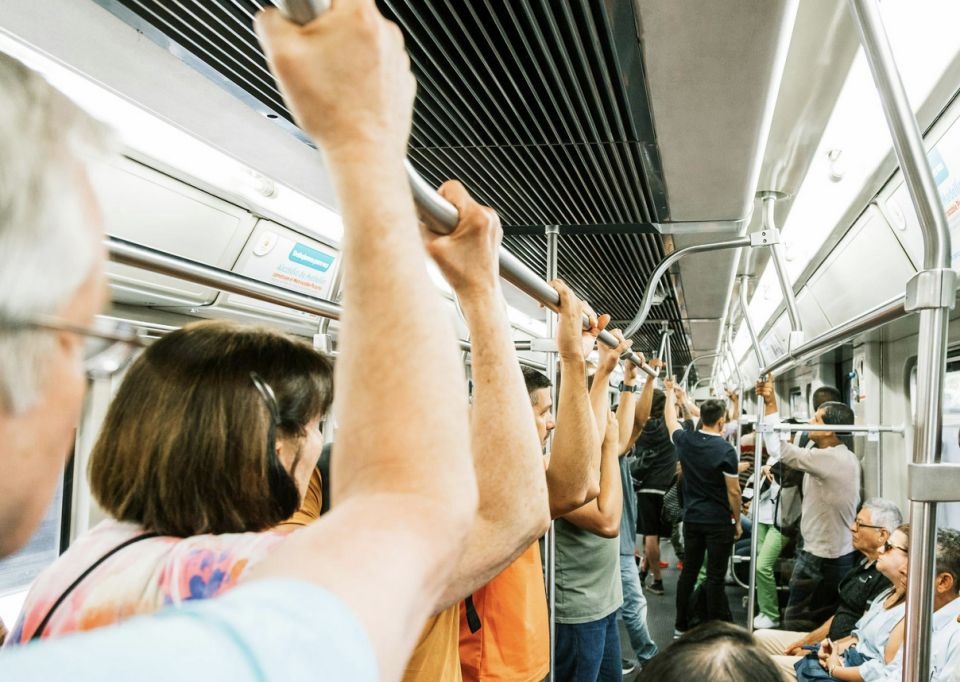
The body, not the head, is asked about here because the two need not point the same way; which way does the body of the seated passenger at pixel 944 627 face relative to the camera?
to the viewer's left

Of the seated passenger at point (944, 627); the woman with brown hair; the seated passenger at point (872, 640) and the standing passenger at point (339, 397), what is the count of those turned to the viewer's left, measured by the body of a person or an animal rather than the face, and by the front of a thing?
2

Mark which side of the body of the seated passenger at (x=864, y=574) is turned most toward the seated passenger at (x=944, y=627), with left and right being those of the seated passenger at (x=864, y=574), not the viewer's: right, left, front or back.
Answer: left

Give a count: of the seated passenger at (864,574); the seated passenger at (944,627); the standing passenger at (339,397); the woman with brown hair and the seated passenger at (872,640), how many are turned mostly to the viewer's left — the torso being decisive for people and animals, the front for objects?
3

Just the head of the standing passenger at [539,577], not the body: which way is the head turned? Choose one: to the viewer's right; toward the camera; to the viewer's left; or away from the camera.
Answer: to the viewer's right

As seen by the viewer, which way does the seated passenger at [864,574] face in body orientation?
to the viewer's left

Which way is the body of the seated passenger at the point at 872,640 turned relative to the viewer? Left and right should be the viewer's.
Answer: facing to the left of the viewer

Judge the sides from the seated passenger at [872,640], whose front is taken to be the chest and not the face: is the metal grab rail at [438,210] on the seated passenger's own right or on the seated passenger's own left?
on the seated passenger's own left

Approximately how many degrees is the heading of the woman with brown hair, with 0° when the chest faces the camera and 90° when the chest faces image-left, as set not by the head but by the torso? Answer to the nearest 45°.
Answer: approximately 225°

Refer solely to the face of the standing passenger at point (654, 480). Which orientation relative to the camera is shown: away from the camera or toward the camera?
away from the camera

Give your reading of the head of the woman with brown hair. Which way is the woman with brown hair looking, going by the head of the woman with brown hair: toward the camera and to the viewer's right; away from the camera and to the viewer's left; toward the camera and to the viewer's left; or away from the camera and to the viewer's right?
away from the camera and to the viewer's right

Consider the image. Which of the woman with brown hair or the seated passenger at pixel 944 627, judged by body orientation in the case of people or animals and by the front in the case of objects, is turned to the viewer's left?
the seated passenger

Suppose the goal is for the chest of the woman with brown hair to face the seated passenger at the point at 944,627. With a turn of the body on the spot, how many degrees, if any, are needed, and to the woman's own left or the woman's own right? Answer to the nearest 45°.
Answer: approximately 45° to the woman's own right
